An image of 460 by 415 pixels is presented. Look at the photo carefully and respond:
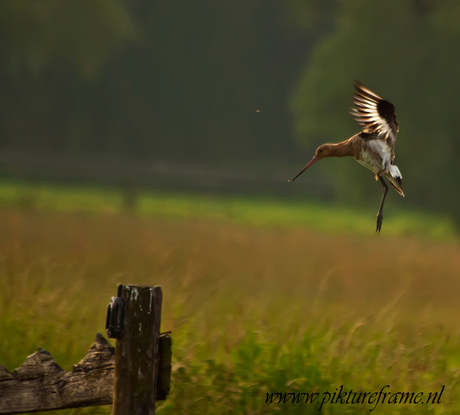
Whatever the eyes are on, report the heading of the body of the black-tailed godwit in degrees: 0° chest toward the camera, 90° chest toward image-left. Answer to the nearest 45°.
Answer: approximately 90°
